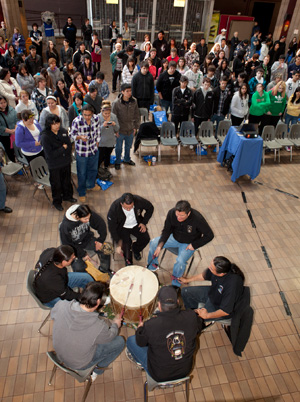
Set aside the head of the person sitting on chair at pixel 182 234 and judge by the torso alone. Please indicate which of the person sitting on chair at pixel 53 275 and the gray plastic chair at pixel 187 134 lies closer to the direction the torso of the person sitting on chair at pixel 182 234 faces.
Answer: the person sitting on chair

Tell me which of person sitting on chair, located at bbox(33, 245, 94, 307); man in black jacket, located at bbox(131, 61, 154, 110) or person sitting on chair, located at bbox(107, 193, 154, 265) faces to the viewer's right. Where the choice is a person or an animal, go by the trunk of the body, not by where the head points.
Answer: person sitting on chair, located at bbox(33, 245, 94, 307)

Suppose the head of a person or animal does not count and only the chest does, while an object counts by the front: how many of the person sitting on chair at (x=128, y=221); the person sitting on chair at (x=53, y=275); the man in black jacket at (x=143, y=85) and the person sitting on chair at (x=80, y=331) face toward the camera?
2

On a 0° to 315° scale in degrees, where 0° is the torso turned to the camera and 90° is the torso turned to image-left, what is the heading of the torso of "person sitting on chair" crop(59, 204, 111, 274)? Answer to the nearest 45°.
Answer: approximately 315°

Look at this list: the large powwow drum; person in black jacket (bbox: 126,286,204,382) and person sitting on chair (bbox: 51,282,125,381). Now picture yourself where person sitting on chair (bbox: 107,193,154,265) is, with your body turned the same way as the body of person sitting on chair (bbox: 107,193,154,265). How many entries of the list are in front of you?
3

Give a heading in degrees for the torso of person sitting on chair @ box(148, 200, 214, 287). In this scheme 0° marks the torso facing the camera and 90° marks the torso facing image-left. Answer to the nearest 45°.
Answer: approximately 45°

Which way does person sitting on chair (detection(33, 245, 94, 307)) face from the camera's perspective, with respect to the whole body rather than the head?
to the viewer's right

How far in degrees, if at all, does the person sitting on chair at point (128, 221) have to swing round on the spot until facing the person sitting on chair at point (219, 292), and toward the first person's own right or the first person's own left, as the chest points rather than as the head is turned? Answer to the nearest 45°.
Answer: approximately 45° to the first person's own left

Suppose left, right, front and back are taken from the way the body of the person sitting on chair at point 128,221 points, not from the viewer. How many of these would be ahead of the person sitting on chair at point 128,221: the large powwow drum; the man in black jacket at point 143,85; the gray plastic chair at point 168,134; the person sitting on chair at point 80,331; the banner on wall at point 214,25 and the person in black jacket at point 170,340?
3

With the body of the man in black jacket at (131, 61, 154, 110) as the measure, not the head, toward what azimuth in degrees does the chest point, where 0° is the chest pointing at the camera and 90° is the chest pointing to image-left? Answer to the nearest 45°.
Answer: approximately 0°
